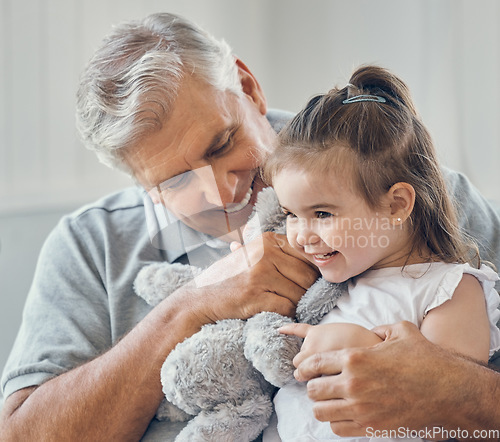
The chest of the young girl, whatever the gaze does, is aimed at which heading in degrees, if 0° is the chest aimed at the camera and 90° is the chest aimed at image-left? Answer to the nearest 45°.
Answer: approximately 45°

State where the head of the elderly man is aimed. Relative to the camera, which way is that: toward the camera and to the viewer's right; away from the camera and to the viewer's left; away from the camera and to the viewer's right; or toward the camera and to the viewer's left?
toward the camera and to the viewer's right
